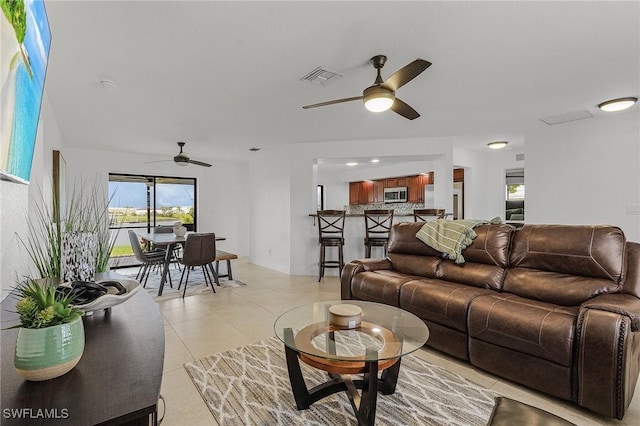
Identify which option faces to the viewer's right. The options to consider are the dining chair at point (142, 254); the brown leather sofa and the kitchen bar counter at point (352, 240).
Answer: the dining chair

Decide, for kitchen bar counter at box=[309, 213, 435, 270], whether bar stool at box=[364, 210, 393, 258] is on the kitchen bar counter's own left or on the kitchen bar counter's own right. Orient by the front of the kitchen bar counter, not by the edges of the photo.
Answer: on the kitchen bar counter's own left

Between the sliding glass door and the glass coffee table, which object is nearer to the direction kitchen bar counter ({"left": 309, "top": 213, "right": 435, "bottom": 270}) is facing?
the glass coffee table

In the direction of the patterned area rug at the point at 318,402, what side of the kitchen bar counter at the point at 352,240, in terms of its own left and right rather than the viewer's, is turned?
front

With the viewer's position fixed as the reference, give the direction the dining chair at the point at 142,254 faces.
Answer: facing to the right of the viewer

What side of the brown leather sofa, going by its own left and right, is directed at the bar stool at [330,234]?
right

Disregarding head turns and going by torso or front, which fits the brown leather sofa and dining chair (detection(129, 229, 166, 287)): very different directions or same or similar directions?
very different directions

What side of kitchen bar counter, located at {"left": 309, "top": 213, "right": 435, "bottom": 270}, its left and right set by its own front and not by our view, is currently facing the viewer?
front

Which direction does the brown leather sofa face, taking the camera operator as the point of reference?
facing the viewer and to the left of the viewer

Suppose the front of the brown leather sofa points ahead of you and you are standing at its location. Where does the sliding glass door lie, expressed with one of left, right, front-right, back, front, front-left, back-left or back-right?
front-right

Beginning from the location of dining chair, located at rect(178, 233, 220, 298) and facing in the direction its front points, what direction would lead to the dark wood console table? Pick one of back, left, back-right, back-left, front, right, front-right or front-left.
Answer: back-left

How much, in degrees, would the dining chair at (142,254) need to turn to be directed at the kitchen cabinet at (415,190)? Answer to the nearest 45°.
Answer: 0° — it already faces it

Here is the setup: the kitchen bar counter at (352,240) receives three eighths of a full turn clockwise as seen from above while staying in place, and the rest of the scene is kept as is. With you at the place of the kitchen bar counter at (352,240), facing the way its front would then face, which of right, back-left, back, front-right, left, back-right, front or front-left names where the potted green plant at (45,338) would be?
back-left

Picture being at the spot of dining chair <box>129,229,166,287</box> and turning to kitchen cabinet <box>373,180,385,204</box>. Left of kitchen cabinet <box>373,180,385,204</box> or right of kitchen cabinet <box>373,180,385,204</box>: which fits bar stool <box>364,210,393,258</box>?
right

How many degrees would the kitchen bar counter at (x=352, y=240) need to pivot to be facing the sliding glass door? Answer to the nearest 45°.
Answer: approximately 90° to its right

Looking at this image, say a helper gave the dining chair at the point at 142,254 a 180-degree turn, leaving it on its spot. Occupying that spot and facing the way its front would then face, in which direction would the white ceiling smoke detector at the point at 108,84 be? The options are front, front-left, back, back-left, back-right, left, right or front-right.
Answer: left

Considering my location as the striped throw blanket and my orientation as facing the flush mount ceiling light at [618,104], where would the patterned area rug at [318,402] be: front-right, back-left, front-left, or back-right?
back-right

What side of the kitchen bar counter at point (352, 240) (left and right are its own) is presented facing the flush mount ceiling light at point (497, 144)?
left
